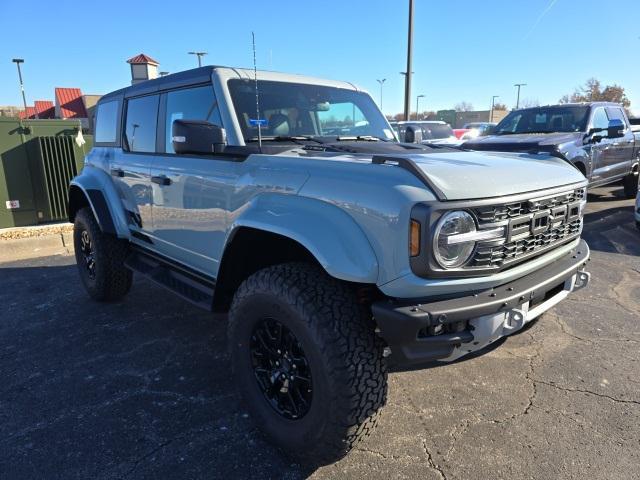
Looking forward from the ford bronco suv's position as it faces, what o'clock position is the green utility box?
The green utility box is roughly at 6 o'clock from the ford bronco suv.

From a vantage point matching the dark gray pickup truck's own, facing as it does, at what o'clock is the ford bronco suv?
The ford bronco suv is roughly at 11 o'clock from the dark gray pickup truck.

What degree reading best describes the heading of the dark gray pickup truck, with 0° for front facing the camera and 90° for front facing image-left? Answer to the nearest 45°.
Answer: approximately 45°

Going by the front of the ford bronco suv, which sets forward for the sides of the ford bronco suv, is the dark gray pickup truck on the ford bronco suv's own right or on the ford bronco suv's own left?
on the ford bronco suv's own left

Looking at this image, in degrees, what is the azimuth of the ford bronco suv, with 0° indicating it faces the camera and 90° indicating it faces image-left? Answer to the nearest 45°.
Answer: approximately 315°

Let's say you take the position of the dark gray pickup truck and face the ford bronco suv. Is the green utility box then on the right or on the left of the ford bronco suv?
right

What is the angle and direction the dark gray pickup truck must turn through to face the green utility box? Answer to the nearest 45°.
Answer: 0° — it already faces it
